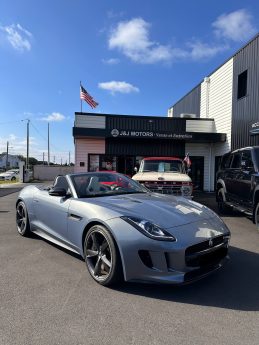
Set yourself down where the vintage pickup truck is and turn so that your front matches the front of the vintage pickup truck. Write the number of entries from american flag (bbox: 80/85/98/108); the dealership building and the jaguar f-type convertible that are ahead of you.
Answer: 1

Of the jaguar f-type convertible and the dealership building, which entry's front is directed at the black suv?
the dealership building

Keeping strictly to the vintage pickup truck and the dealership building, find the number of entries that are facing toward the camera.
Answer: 2

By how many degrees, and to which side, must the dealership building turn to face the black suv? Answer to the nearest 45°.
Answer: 0° — it already faces it

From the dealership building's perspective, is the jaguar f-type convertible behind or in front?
in front

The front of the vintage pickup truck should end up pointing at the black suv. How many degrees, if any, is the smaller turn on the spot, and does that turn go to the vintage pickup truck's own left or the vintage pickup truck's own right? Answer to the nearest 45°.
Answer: approximately 45° to the vintage pickup truck's own left

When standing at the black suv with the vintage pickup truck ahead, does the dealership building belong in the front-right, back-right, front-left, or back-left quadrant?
front-right

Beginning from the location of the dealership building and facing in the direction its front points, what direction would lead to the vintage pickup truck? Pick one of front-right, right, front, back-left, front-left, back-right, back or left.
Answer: front

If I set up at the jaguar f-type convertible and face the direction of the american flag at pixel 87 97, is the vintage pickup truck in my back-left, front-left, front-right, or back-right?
front-right

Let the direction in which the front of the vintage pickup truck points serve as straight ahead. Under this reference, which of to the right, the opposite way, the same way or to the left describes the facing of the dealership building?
the same way

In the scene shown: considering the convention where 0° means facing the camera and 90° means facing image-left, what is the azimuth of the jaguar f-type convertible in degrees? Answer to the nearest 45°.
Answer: approximately 315°

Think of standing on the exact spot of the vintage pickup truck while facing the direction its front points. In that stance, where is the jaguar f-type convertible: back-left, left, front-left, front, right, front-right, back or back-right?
front

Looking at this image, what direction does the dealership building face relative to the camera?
toward the camera
